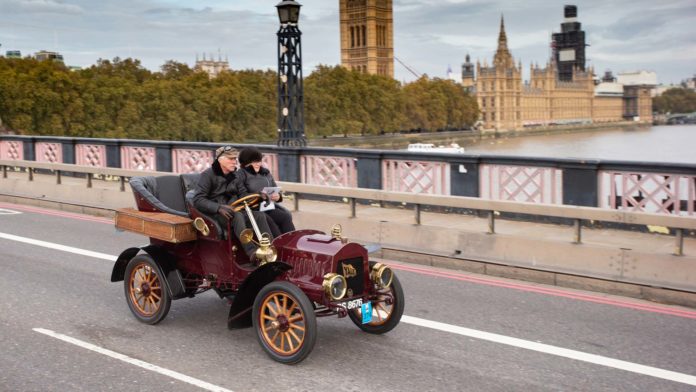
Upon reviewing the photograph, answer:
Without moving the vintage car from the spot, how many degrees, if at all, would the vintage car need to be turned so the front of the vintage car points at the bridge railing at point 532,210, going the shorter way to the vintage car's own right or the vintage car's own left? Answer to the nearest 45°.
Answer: approximately 90° to the vintage car's own left

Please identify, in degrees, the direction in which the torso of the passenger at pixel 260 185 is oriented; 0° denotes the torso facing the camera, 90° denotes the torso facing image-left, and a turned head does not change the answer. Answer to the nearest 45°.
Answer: approximately 315°

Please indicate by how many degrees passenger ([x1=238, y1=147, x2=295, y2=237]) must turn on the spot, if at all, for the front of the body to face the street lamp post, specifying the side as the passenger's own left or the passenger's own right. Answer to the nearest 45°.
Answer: approximately 135° to the passenger's own left

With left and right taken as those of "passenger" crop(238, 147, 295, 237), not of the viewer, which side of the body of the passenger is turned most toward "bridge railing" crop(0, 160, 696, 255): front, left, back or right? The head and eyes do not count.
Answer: left

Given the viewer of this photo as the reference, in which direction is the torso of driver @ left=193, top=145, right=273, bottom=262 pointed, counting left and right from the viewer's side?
facing the viewer and to the right of the viewer

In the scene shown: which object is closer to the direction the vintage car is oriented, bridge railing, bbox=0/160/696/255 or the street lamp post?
the bridge railing

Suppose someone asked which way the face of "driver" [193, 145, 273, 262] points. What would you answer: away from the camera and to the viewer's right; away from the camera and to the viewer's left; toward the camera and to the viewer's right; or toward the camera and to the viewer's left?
toward the camera and to the viewer's right

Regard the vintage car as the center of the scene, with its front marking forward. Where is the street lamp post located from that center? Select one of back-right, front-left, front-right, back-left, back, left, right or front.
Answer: back-left

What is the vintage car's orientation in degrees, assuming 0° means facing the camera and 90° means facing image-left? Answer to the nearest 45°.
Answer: approximately 315°

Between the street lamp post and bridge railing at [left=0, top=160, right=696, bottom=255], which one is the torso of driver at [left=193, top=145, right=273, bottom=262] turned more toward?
the bridge railing
